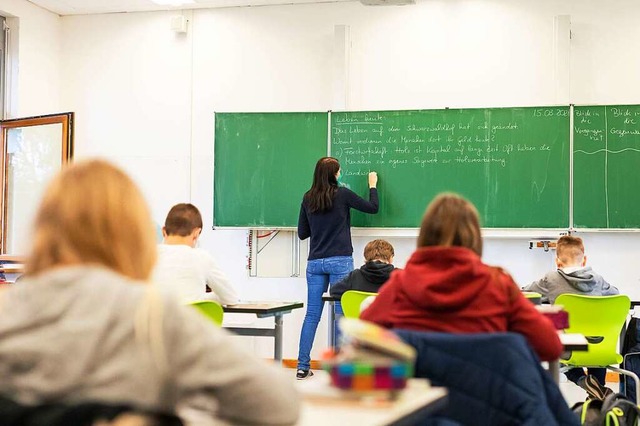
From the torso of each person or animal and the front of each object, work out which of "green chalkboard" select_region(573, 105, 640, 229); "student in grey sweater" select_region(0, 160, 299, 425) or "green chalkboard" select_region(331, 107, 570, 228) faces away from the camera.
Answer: the student in grey sweater

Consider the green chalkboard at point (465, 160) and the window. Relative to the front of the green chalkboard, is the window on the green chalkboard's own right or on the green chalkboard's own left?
on the green chalkboard's own right

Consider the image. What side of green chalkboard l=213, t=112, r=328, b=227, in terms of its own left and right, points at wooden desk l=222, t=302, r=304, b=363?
front

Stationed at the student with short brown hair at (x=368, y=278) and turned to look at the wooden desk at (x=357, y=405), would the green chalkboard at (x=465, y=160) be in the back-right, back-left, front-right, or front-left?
back-left

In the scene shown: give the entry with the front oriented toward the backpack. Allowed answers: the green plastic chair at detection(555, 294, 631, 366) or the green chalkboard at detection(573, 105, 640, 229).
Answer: the green chalkboard

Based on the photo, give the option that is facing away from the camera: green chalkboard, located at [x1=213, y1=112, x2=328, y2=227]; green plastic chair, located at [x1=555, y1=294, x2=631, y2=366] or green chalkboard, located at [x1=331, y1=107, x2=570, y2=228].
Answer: the green plastic chair

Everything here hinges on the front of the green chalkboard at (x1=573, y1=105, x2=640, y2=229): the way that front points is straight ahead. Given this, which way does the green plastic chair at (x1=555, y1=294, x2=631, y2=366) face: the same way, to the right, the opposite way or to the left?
the opposite way

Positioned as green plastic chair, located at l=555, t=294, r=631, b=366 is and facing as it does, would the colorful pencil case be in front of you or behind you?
behind

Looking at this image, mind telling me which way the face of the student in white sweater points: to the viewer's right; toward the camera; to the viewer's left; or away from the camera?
away from the camera

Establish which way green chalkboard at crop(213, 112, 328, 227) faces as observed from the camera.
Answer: facing the viewer

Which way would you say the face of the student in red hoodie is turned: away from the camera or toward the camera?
away from the camera

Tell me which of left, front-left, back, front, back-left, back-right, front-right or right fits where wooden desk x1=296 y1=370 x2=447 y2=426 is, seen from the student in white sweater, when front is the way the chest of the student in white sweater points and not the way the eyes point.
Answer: back-right

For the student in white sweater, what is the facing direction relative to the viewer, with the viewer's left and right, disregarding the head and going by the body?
facing away from the viewer and to the right of the viewer

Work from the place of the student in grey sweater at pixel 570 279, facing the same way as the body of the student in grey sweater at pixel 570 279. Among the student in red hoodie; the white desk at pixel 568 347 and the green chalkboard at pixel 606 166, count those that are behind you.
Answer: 2

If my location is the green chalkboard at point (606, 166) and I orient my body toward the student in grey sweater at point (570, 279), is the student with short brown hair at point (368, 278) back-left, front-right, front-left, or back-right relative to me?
front-right

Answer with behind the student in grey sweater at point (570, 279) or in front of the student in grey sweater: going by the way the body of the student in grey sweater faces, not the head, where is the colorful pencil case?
behind

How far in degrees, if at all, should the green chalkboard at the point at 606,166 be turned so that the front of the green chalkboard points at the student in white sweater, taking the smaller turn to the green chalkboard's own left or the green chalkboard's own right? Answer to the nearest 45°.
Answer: approximately 45° to the green chalkboard's own right

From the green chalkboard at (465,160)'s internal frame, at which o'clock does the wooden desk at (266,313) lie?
The wooden desk is roughly at 1 o'clock from the green chalkboard.
